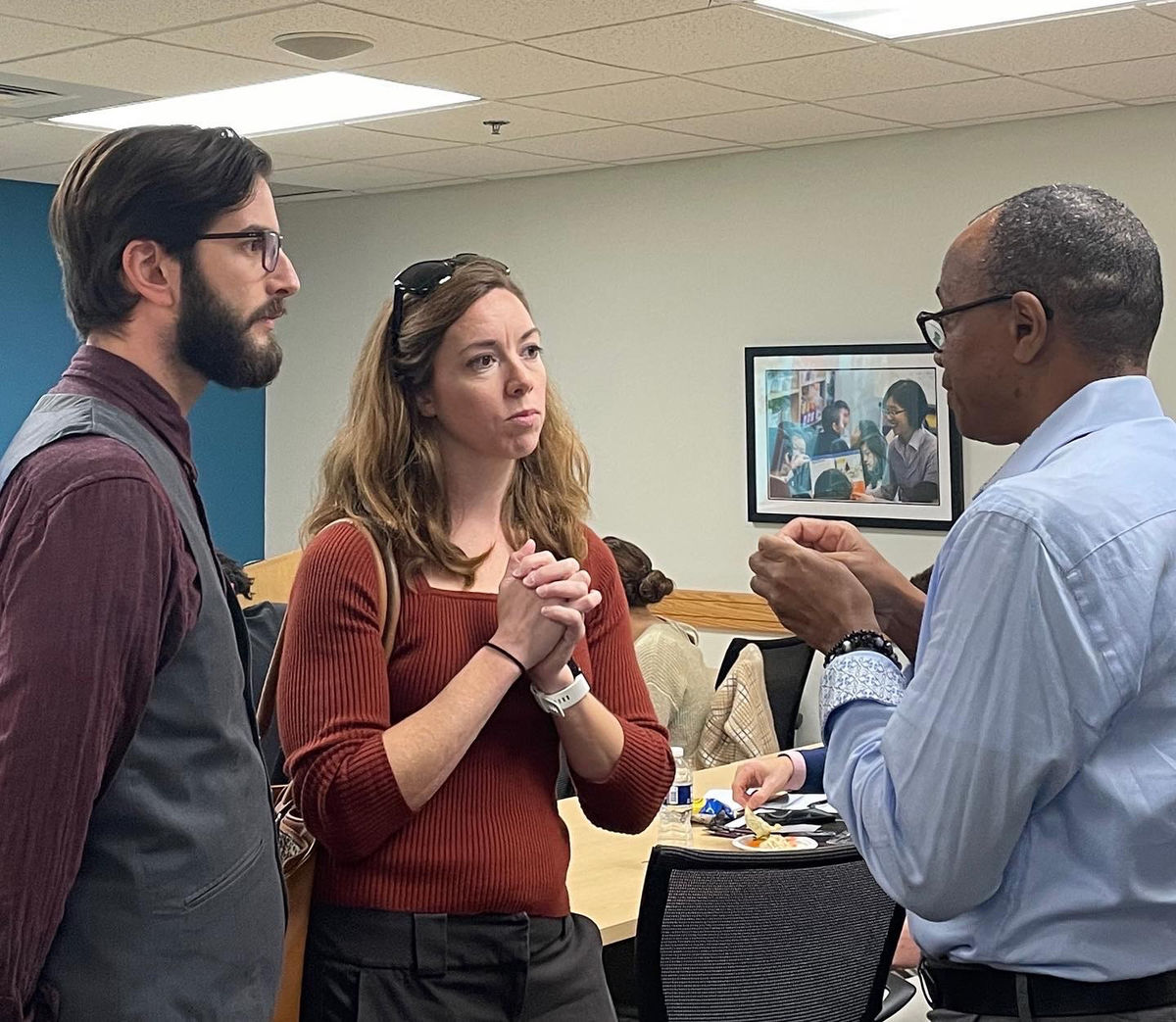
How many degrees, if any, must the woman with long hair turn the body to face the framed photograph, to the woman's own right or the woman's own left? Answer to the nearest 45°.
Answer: approximately 135° to the woman's own left

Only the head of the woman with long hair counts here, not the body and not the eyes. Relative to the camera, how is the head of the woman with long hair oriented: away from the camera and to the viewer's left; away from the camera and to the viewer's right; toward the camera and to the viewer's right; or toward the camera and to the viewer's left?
toward the camera and to the viewer's right

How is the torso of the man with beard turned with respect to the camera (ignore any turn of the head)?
to the viewer's right

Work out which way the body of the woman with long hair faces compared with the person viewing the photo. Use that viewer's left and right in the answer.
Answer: facing the viewer and to the right of the viewer

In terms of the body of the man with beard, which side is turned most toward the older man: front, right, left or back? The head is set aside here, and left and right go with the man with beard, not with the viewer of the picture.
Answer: front

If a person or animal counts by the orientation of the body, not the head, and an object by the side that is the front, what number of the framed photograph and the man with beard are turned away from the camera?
0

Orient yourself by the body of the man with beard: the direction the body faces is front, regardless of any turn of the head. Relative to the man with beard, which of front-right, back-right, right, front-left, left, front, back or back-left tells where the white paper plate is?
front-left

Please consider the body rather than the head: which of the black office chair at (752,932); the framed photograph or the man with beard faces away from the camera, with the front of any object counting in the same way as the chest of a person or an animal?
the black office chair

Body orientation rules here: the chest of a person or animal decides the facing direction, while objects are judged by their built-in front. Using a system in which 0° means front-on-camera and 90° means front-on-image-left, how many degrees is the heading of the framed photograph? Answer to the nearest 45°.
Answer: approximately 0°

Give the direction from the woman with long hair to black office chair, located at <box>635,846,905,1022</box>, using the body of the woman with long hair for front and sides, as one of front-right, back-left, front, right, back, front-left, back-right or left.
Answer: left

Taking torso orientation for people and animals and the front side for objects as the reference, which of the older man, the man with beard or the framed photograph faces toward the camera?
the framed photograph

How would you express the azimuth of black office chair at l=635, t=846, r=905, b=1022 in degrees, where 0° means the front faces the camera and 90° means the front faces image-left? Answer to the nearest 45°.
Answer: approximately 180°

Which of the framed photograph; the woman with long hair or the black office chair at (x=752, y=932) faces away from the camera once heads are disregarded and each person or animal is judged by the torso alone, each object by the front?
the black office chair

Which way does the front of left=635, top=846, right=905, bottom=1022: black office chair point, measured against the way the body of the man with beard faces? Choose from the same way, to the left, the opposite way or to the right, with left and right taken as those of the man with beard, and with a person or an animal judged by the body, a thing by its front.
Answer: to the left
